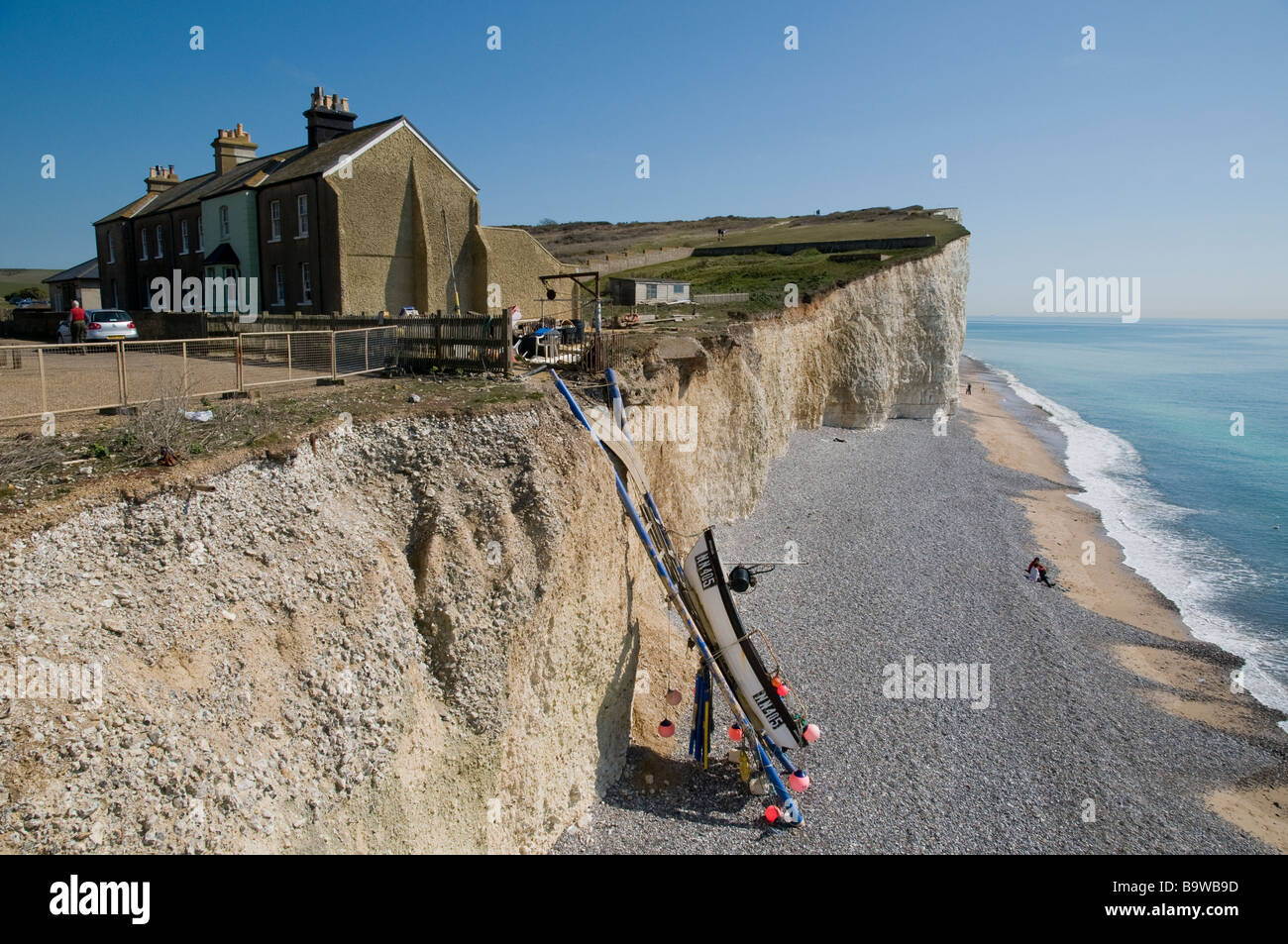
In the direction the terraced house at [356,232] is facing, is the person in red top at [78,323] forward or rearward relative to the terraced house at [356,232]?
forward

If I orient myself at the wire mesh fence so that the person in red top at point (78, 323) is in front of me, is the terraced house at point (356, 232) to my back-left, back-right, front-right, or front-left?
front-right

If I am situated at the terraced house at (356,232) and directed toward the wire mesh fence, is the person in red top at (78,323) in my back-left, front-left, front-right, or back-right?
front-right

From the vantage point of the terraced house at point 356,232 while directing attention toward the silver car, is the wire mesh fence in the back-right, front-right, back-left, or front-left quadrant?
front-left

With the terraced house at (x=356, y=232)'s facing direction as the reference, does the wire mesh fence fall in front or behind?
in front

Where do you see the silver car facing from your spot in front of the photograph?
facing away from the viewer and to the left of the viewer

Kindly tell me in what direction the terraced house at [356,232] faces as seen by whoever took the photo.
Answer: facing the viewer and to the left of the viewer

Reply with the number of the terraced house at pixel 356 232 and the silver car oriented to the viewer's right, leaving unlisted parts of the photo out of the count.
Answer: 0

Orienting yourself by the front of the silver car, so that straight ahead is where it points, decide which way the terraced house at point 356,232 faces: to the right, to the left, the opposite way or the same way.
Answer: to the left
